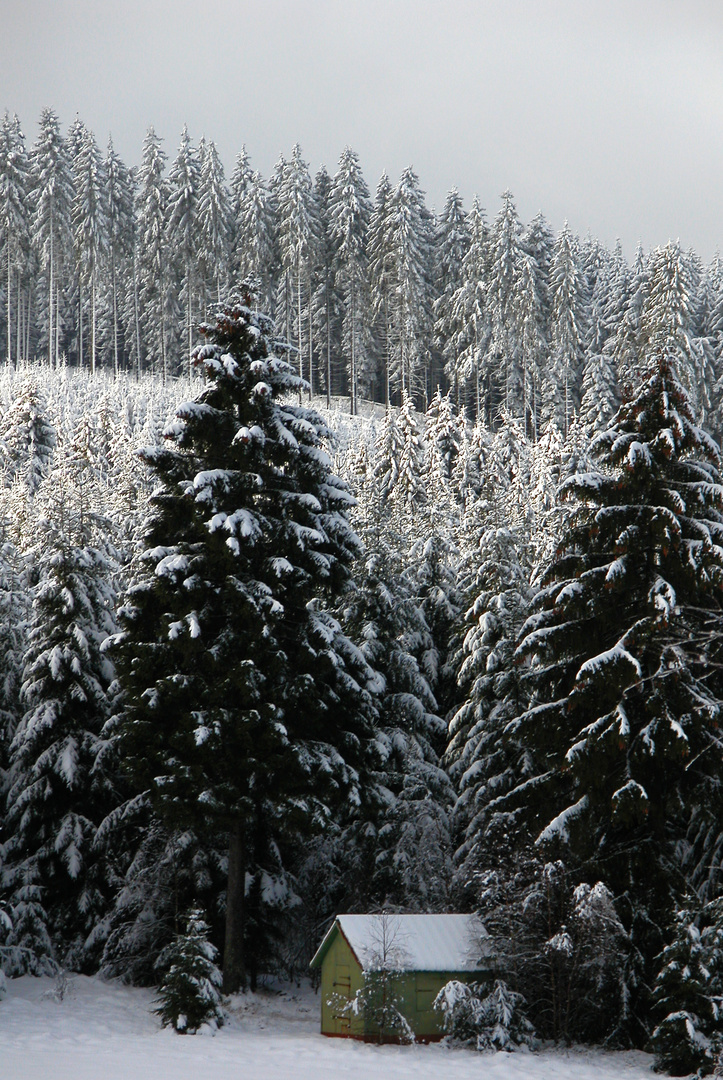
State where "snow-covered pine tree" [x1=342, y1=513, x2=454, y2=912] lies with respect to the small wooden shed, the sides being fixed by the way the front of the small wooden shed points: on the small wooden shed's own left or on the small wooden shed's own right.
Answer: on the small wooden shed's own right

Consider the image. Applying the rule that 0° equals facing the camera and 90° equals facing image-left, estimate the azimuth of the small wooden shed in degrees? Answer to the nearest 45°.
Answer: approximately 45°

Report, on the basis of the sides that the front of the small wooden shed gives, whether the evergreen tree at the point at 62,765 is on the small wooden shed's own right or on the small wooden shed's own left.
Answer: on the small wooden shed's own right

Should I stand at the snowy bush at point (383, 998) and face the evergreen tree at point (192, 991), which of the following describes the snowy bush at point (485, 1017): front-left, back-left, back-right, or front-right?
back-left
